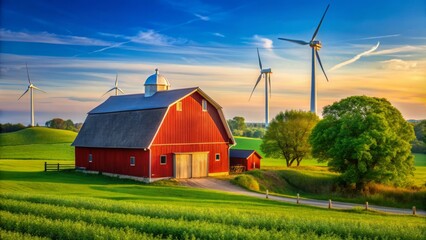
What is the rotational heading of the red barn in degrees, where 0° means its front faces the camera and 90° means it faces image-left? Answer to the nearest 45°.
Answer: approximately 315°

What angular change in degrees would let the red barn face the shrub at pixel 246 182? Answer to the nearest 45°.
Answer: approximately 45° to its left

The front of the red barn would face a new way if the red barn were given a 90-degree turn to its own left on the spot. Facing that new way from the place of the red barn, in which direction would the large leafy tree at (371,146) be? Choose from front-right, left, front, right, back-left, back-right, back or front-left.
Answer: front-right
